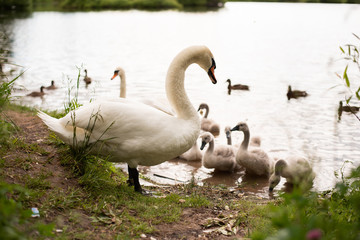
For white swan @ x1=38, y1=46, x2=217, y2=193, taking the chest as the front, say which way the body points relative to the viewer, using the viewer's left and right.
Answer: facing to the right of the viewer

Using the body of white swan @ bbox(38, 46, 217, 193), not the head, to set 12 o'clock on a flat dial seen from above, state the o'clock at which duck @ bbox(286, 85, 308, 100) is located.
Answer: The duck is roughly at 10 o'clock from the white swan.
